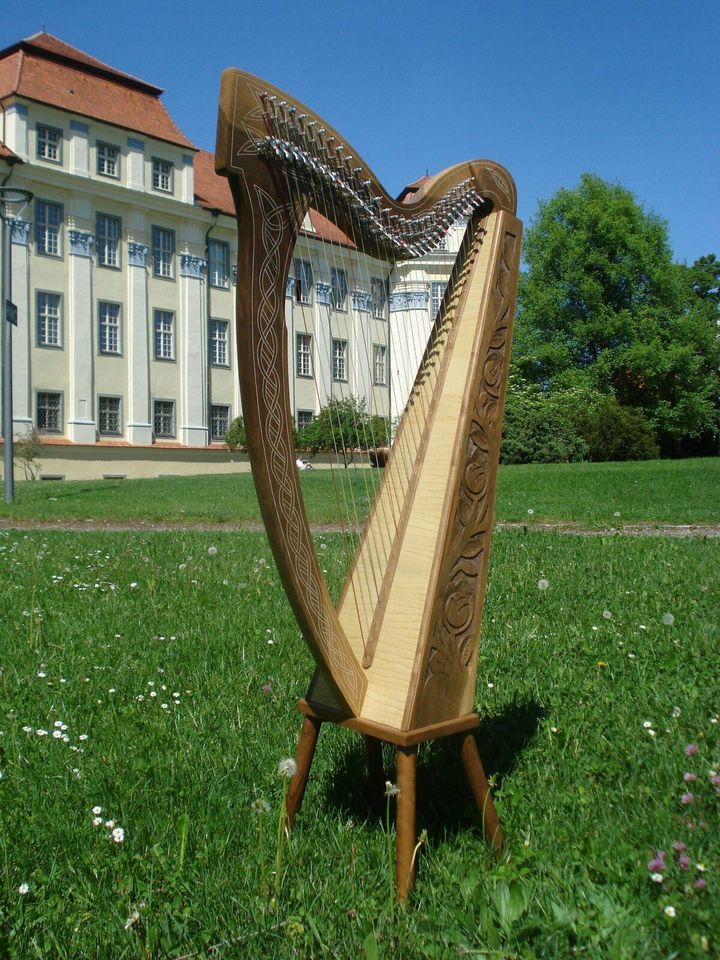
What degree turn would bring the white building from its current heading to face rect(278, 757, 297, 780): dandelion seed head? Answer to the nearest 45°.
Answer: approximately 45° to its right

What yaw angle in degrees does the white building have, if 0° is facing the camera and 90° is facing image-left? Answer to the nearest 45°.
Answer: approximately 315°

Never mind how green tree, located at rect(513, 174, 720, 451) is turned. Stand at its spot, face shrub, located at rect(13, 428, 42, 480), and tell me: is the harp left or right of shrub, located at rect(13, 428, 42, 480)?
left

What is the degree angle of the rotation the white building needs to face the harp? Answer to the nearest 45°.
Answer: approximately 45° to its right

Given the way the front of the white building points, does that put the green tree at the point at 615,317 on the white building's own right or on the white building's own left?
on the white building's own left
